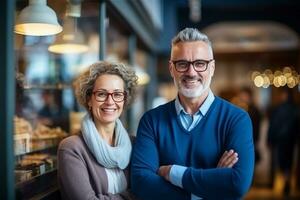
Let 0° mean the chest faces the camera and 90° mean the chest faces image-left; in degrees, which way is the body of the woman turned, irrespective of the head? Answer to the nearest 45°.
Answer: approximately 315°

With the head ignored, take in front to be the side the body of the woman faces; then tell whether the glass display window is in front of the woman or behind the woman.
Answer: behind

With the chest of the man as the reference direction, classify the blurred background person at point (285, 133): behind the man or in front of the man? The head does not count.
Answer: behind

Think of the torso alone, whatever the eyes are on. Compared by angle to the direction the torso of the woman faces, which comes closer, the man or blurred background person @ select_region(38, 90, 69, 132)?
the man

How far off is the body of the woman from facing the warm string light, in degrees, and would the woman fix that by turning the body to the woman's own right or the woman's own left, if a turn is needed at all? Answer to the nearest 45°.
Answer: approximately 90° to the woman's own left

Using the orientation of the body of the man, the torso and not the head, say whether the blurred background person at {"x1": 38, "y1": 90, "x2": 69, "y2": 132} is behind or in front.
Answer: behind

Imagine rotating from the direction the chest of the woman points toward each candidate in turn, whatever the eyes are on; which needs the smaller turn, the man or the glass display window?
the man

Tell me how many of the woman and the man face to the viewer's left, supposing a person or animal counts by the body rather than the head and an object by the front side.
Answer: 0
